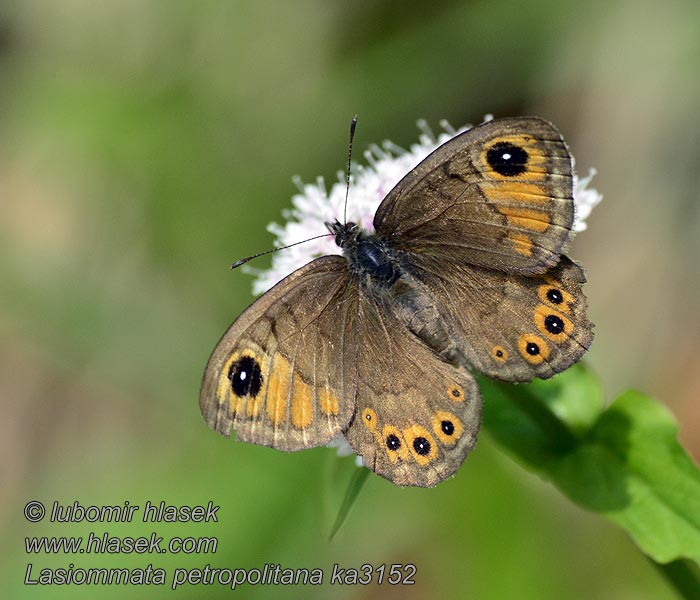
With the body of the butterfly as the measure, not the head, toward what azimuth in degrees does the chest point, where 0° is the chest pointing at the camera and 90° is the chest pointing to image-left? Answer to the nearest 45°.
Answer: approximately 135°
